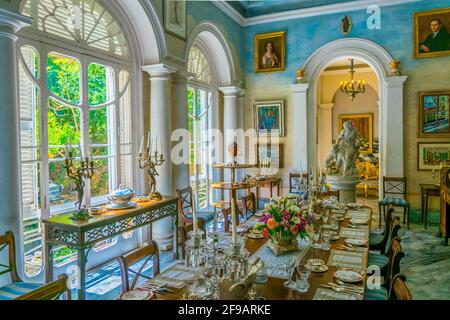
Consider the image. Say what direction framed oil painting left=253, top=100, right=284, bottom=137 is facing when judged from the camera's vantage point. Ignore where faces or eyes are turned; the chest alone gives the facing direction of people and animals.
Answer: facing the viewer

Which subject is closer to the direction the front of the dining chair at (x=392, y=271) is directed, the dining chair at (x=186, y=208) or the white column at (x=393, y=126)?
the dining chair

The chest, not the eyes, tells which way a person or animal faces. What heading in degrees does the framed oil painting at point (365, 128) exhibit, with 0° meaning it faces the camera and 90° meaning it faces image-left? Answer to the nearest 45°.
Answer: approximately 0°

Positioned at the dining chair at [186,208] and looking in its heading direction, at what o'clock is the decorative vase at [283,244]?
The decorative vase is roughly at 1 o'clock from the dining chair.

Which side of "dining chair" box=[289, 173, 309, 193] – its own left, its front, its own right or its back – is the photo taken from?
front

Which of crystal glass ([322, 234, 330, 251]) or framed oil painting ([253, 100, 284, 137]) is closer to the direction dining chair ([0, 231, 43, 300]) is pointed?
the crystal glass

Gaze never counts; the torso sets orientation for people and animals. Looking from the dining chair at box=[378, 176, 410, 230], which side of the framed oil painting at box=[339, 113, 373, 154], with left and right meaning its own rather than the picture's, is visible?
front

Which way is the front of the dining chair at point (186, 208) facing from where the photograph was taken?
facing the viewer and to the right of the viewer

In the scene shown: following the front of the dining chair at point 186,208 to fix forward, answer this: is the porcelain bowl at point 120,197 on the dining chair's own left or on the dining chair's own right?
on the dining chair's own right

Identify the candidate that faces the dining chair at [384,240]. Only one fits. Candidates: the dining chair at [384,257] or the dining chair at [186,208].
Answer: the dining chair at [186,208]

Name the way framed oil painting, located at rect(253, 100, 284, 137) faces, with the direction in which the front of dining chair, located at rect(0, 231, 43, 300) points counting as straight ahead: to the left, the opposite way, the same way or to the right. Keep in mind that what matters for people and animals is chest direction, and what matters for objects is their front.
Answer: to the right

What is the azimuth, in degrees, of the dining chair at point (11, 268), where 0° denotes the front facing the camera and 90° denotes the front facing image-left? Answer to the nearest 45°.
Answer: approximately 315°

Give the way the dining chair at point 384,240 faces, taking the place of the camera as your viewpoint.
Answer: facing to the left of the viewer

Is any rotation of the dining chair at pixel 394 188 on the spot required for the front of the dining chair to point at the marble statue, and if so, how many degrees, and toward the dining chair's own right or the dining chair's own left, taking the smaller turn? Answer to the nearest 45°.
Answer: approximately 45° to the dining chair's own right

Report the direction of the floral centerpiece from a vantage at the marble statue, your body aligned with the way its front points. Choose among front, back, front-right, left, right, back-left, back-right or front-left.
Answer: front

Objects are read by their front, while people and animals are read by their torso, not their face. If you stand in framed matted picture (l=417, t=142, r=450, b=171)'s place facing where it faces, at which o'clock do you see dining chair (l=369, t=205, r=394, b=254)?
The dining chair is roughly at 12 o'clock from the framed matted picture.

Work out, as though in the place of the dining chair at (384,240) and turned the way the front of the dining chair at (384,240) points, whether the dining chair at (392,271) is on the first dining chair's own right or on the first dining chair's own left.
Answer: on the first dining chair's own left
